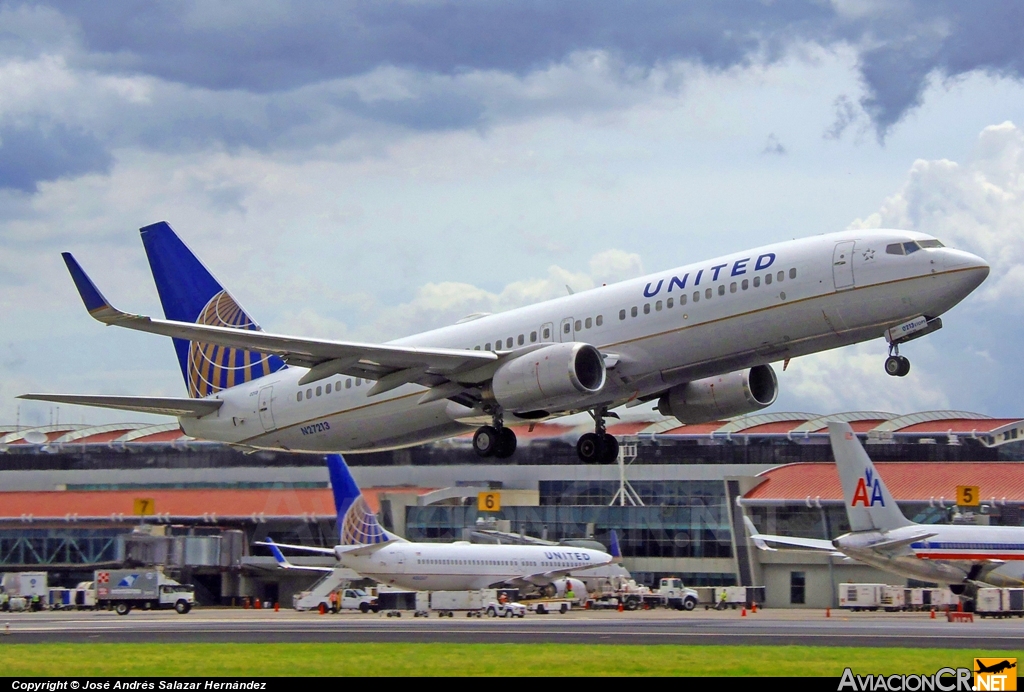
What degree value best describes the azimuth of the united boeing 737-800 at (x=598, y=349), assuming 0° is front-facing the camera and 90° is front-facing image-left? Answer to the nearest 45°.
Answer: approximately 315°
